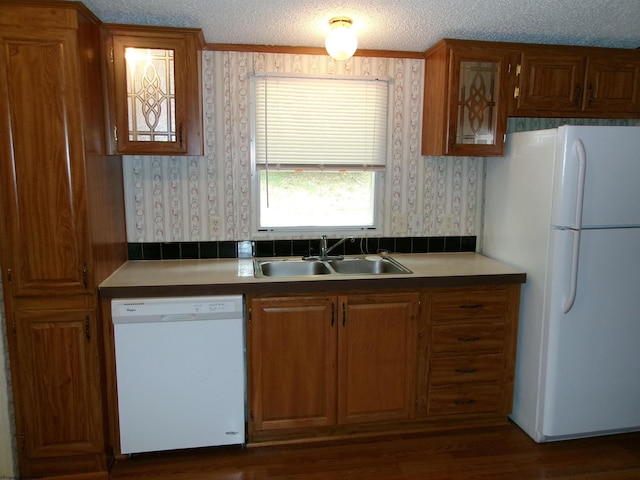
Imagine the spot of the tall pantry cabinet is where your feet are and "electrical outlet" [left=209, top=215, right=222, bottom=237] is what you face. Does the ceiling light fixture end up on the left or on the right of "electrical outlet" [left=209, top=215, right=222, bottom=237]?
right

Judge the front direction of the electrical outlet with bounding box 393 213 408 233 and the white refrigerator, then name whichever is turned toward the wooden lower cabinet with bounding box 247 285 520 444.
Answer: the electrical outlet

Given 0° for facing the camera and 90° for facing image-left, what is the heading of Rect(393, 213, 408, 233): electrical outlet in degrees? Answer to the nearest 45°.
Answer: approximately 0°

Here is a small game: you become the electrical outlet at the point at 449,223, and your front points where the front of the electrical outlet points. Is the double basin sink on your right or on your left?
on your right

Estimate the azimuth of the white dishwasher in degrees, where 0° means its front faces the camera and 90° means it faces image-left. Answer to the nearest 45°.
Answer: approximately 0°

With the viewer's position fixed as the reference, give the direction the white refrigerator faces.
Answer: facing the viewer and to the right of the viewer

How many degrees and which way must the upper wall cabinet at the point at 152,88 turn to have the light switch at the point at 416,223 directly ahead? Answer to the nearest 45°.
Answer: approximately 90° to its left
